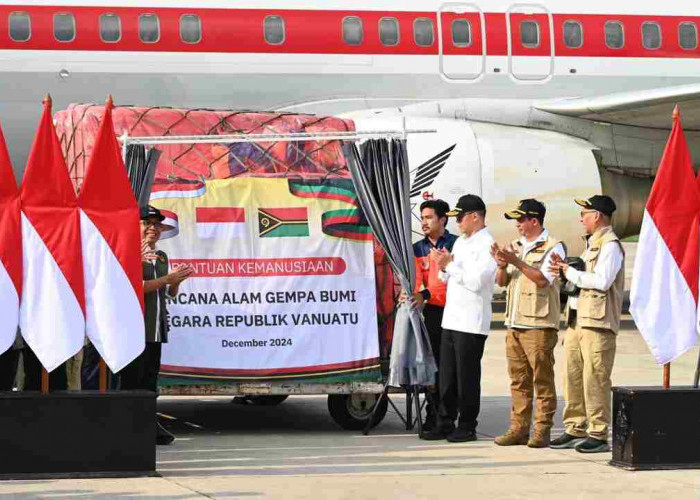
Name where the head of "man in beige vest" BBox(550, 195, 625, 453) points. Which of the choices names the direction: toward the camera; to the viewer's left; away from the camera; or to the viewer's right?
to the viewer's left

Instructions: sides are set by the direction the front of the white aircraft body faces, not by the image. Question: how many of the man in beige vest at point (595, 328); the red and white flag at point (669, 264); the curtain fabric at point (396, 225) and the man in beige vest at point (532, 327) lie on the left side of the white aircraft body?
4

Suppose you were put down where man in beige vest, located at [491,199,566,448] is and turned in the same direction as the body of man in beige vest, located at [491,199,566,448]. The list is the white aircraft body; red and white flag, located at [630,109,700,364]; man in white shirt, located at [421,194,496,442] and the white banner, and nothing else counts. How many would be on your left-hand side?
1

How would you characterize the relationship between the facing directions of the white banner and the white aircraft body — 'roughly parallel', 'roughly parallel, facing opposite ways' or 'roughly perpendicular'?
roughly perpendicular

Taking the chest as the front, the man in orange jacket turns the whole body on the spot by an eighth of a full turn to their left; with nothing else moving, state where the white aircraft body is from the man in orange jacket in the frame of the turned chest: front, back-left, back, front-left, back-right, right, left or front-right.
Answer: back

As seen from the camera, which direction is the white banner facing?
toward the camera

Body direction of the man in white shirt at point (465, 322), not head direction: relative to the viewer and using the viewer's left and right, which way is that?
facing to the left of the viewer

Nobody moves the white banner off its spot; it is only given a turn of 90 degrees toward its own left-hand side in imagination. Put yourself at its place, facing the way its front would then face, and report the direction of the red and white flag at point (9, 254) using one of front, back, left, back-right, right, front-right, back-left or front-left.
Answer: back-right

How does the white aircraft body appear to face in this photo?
to the viewer's left

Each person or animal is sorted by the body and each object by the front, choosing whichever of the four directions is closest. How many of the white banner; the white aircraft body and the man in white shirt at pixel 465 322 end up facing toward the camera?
1

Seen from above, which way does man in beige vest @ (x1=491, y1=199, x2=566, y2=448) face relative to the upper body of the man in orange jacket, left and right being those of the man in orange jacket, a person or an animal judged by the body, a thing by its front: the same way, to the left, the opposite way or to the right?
the same way
